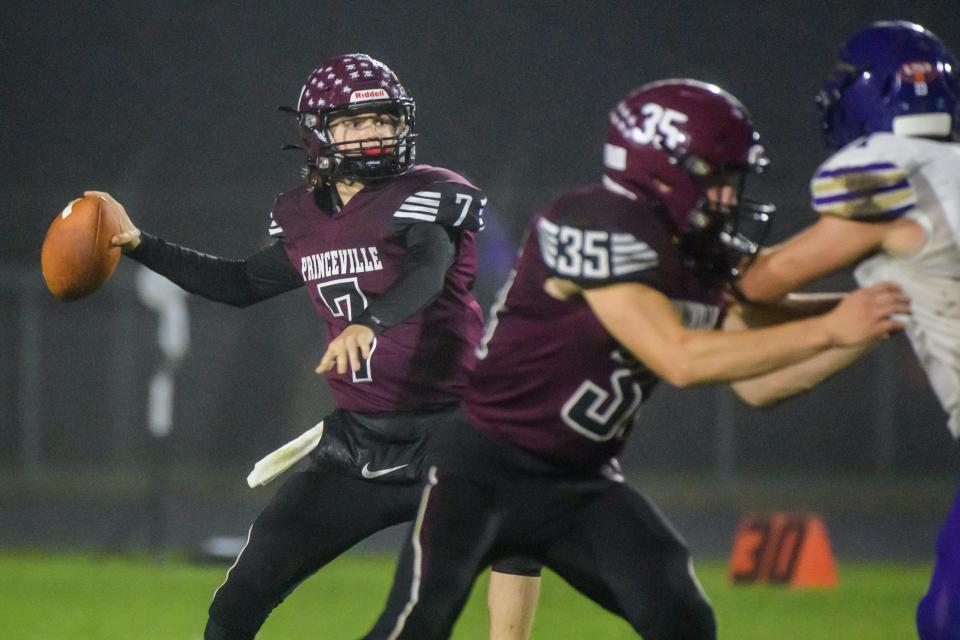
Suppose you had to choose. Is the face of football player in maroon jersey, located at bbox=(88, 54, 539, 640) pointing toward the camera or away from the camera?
toward the camera

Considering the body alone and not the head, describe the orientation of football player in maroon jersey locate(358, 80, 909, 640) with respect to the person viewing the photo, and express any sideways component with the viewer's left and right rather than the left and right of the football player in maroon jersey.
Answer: facing to the right of the viewer

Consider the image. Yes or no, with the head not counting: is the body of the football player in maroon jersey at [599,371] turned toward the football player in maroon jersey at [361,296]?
no

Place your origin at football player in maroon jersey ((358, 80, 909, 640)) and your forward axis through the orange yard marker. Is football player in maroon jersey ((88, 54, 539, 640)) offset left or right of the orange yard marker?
left

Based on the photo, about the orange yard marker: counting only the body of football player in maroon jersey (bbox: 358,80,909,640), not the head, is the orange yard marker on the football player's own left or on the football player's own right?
on the football player's own left

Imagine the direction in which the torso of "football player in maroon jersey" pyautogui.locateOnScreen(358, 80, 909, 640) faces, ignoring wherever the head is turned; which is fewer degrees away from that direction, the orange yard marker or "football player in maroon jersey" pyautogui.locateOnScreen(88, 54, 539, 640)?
the orange yard marker

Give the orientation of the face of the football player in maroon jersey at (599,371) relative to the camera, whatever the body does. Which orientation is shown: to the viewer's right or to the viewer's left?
to the viewer's right
